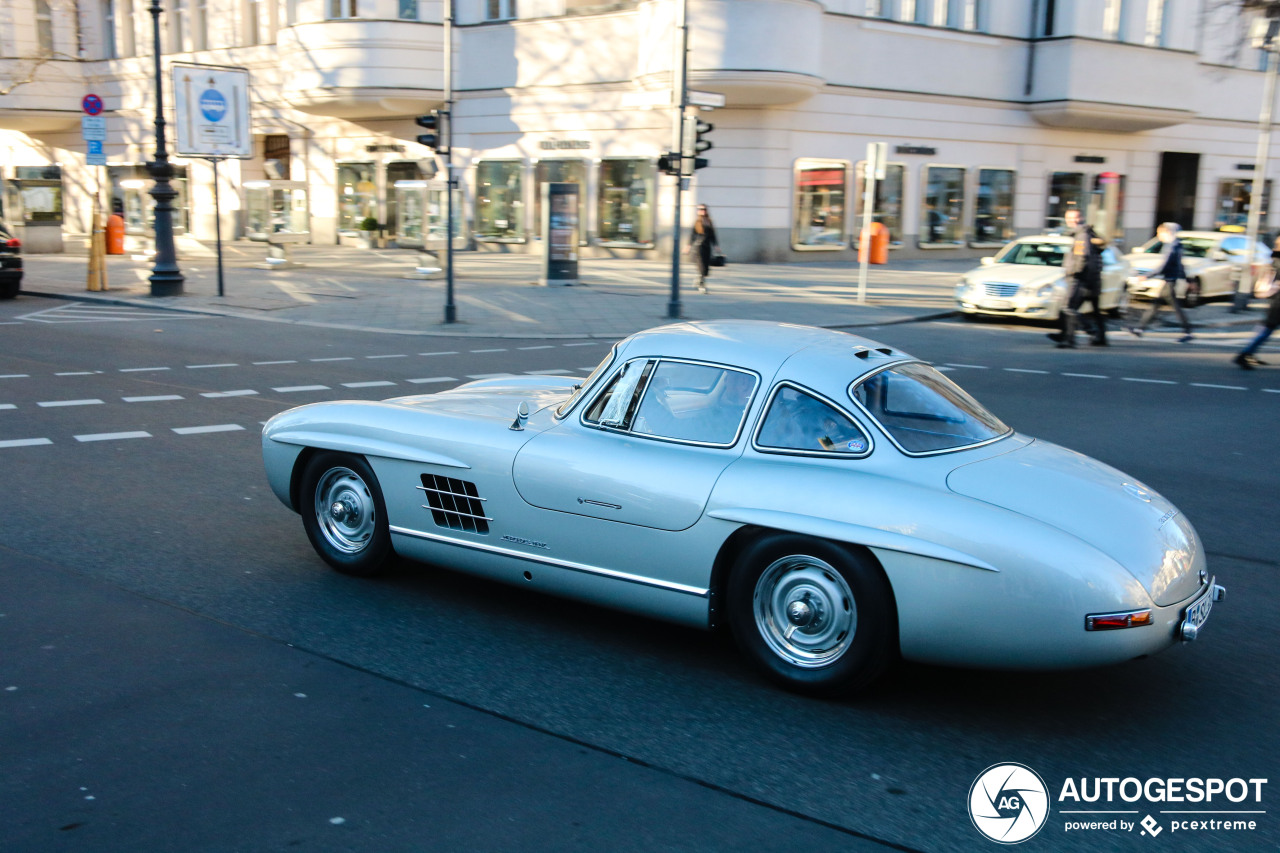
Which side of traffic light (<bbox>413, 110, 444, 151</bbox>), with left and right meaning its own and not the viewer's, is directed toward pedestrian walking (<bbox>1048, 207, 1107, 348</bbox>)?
back

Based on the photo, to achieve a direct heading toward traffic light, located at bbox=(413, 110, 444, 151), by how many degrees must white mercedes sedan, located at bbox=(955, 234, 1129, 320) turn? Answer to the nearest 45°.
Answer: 0° — it already faces it

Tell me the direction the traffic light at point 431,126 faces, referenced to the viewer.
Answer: facing to the left of the viewer

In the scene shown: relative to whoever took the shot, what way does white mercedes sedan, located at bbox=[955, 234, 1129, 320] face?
facing the viewer and to the left of the viewer

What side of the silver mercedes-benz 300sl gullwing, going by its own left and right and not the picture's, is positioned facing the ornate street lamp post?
front

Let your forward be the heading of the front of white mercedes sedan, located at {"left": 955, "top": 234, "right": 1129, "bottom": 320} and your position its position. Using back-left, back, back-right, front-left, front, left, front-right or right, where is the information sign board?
front-right

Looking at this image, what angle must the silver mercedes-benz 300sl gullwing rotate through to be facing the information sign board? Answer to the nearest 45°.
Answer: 0° — it already faces it

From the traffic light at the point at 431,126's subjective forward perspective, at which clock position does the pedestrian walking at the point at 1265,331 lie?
The pedestrian walking is roughly at 7 o'clock from the traffic light.

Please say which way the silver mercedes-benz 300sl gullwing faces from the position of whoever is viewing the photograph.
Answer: facing away from the viewer and to the left of the viewer

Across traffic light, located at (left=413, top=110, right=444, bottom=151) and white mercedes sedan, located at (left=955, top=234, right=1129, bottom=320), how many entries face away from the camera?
0

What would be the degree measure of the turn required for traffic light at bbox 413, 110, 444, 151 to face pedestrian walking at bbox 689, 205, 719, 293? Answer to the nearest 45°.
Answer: approximately 135° to its right
